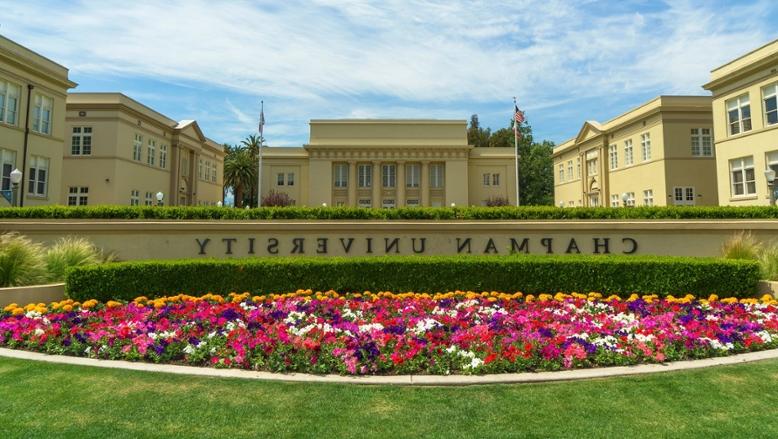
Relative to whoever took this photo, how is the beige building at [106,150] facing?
facing the viewer and to the right of the viewer

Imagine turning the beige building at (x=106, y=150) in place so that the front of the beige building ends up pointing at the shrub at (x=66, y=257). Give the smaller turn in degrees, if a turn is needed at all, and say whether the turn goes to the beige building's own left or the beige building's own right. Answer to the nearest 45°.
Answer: approximately 45° to the beige building's own right

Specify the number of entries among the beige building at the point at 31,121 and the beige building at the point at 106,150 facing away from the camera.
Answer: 0

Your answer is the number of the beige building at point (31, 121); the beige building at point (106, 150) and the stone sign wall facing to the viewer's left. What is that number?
0

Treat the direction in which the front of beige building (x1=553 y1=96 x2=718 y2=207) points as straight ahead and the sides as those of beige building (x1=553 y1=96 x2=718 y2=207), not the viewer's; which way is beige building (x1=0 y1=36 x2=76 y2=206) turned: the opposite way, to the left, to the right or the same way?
the opposite way

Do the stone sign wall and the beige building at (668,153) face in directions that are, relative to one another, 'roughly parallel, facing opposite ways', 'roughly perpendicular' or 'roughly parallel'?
roughly perpendicular

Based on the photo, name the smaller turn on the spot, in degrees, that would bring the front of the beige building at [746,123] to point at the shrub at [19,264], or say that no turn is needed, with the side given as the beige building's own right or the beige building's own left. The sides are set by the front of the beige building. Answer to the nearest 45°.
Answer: approximately 45° to the beige building's own left

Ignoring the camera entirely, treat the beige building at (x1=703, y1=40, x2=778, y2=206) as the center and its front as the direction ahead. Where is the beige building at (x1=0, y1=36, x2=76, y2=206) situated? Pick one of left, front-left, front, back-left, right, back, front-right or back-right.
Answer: front

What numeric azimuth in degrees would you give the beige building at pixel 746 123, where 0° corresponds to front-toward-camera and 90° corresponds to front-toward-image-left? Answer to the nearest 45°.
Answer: approximately 45°

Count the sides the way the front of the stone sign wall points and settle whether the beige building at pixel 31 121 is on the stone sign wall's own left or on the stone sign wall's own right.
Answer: on the stone sign wall's own right

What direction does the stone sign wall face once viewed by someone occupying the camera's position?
facing the viewer

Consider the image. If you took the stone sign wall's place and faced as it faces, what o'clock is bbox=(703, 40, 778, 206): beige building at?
The beige building is roughly at 8 o'clock from the stone sign wall.

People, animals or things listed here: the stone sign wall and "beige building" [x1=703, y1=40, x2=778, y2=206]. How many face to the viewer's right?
0

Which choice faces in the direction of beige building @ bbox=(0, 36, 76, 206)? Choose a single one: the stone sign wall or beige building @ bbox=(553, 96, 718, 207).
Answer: beige building @ bbox=(553, 96, 718, 207)
